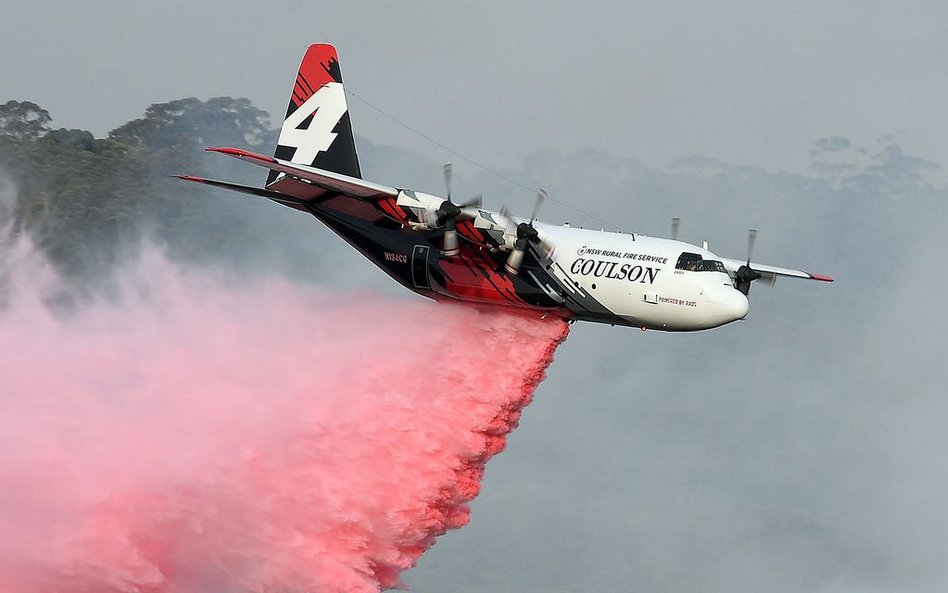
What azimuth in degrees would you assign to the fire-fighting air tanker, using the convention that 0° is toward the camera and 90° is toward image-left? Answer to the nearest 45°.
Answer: approximately 315°
